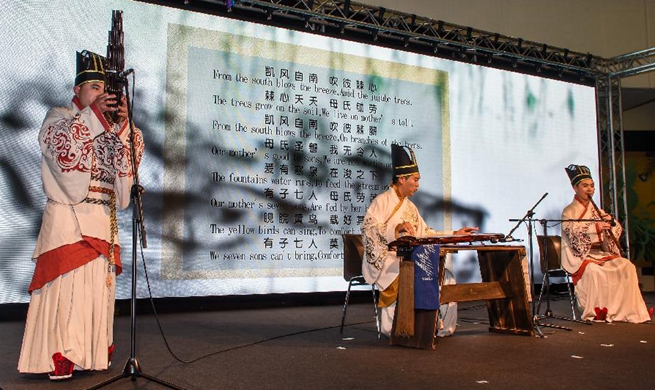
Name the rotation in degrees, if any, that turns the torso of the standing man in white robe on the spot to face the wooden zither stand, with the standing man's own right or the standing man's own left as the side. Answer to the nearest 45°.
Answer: approximately 45° to the standing man's own left

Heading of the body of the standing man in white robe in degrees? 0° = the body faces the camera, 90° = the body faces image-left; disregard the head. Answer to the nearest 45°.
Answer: approximately 315°

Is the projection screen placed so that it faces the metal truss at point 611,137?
no

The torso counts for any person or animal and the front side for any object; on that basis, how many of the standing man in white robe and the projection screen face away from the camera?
0

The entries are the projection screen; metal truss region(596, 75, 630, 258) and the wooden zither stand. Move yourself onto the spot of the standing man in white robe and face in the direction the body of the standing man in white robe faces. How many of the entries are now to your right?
0

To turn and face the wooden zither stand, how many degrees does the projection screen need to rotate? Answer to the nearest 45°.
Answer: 0° — it already faces it

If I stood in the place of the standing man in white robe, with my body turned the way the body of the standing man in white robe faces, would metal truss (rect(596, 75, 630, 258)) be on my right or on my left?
on my left

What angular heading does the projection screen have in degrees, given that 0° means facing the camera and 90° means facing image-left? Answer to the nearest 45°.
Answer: approximately 315°

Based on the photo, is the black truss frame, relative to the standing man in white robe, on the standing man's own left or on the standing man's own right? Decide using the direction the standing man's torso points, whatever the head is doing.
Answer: on the standing man's own left

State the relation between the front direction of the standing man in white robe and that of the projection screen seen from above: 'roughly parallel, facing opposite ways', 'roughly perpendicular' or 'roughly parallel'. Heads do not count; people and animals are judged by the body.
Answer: roughly parallel

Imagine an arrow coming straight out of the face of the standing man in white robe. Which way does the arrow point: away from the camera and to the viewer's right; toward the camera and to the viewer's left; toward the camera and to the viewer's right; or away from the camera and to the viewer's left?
toward the camera and to the viewer's right

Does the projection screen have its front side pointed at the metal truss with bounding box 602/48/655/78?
no
